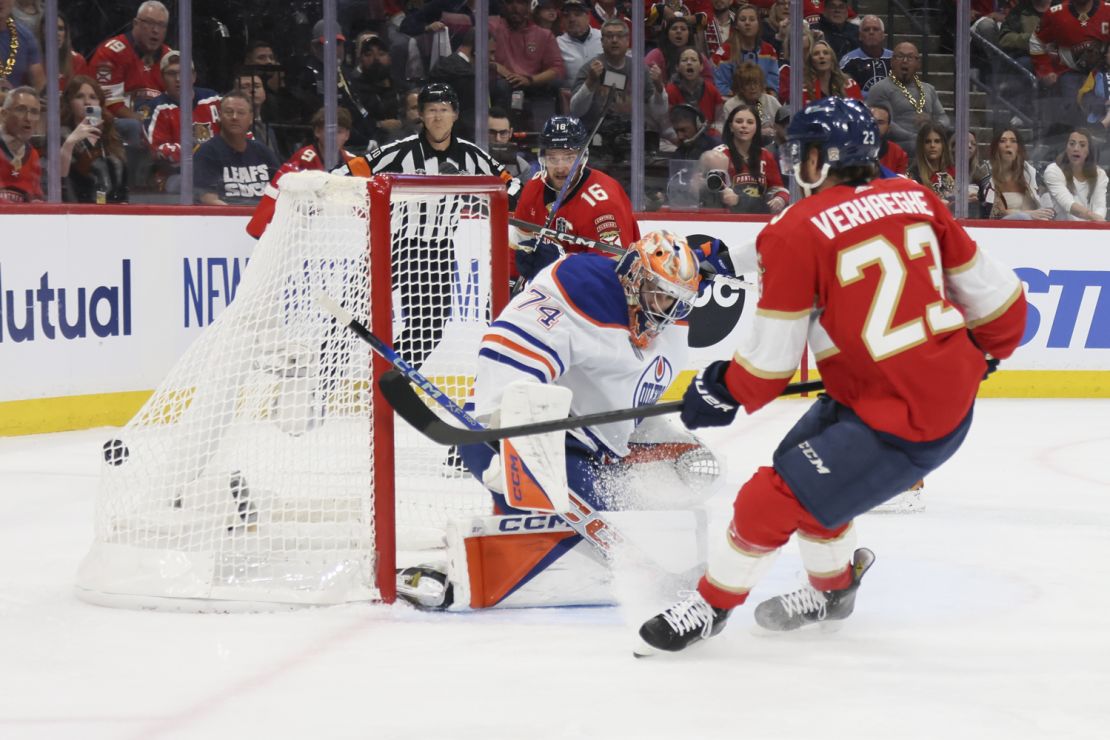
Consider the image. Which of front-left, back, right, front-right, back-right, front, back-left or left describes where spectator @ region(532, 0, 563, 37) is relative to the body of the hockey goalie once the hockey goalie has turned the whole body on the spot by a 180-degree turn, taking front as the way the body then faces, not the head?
front-right

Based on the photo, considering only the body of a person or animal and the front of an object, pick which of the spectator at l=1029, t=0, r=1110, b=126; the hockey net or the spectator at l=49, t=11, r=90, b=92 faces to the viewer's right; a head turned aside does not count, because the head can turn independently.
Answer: the hockey net

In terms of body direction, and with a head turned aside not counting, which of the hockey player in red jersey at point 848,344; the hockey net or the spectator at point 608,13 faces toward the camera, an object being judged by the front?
the spectator

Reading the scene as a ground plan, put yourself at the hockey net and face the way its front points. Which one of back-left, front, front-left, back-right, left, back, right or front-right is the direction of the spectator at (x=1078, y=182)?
front-left

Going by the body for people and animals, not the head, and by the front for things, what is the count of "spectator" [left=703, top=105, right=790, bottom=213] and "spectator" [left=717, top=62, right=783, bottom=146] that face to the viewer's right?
0

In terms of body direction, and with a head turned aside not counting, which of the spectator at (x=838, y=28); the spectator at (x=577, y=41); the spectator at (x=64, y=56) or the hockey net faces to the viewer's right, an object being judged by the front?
the hockey net

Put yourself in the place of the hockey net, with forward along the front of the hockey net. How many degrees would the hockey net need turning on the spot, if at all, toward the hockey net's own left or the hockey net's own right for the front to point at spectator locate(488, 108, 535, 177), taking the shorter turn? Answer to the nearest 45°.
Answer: approximately 90° to the hockey net's own left

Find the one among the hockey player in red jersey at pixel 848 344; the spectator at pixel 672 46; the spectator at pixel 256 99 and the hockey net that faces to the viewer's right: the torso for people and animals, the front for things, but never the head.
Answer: the hockey net

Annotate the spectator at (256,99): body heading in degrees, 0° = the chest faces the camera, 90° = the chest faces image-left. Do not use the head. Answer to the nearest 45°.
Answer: approximately 0°

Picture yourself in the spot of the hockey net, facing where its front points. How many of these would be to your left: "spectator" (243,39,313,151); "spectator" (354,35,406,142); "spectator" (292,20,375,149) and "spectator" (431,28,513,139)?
4
